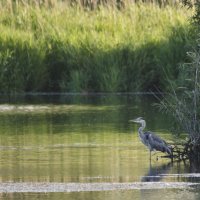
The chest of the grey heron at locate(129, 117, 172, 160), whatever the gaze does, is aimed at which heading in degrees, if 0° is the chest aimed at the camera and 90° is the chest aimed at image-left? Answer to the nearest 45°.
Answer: approximately 90°
